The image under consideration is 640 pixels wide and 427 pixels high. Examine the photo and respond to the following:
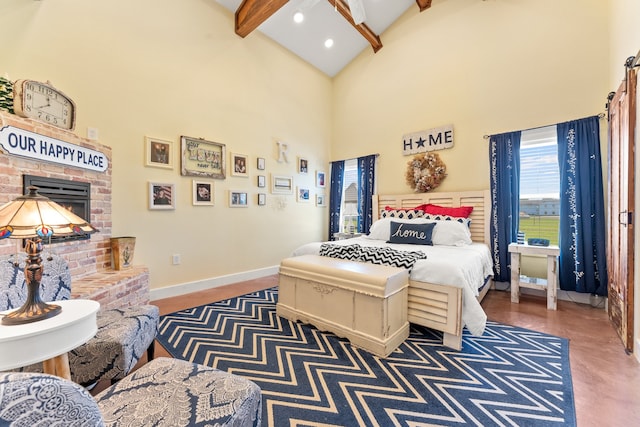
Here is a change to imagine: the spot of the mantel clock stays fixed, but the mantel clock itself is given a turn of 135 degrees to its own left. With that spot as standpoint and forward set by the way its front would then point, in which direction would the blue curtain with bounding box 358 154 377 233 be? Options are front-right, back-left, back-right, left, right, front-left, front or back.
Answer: right

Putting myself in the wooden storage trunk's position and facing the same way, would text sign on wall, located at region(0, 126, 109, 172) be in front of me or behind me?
in front

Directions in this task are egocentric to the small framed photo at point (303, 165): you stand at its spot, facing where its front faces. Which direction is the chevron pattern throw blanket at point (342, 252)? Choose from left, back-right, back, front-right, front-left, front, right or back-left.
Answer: front-right

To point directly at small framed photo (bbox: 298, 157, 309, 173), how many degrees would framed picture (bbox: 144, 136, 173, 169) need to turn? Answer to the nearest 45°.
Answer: approximately 45° to its left

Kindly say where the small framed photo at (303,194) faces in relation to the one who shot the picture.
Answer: facing the viewer and to the right of the viewer

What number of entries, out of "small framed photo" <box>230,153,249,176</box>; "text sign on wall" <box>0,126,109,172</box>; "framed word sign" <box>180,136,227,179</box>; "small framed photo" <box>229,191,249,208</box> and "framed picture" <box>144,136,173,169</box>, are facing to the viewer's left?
0

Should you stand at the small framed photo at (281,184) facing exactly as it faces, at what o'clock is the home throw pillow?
The home throw pillow is roughly at 12 o'clock from the small framed photo.

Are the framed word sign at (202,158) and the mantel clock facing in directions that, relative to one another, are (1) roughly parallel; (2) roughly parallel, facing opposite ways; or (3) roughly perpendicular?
roughly parallel

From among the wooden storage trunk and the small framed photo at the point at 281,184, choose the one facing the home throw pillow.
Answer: the small framed photo

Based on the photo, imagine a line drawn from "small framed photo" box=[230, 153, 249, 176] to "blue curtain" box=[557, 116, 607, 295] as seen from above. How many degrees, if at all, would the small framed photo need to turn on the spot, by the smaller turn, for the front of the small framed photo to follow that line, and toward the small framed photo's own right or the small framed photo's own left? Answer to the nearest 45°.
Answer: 0° — it already faces it

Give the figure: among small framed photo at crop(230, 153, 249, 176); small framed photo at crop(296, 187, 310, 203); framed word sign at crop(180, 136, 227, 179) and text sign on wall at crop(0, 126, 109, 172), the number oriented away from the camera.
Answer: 0

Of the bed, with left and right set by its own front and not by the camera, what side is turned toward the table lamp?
front

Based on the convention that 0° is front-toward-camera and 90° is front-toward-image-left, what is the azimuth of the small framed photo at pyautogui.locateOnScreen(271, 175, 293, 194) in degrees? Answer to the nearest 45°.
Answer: approximately 315°

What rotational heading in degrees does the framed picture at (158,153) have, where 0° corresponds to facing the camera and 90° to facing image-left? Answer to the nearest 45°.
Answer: approximately 315°

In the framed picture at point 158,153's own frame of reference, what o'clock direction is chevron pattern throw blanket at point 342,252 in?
The chevron pattern throw blanket is roughly at 12 o'clock from the framed picture.

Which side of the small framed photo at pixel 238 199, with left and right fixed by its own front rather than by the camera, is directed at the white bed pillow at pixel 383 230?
front

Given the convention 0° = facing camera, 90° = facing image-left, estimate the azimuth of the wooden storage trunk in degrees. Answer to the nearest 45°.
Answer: approximately 45°
